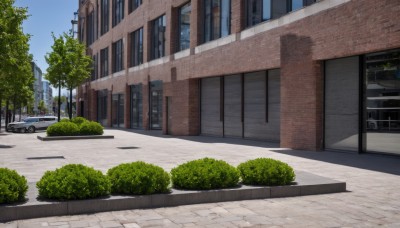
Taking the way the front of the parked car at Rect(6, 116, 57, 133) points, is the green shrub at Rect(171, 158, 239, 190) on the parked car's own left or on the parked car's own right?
on the parked car's own left

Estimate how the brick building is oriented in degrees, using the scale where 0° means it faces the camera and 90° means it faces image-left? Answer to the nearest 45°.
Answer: approximately 45°

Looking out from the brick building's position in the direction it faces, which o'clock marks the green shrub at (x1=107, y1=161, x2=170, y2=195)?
The green shrub is roughly at 11 o'clock from the brick building.

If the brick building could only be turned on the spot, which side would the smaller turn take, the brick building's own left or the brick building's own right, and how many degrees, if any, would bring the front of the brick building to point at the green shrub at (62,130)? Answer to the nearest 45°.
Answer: approximately 45° to the brick building's own right
